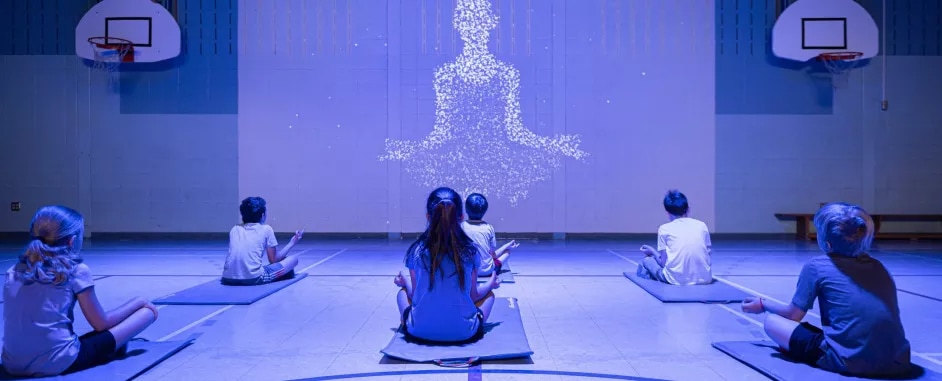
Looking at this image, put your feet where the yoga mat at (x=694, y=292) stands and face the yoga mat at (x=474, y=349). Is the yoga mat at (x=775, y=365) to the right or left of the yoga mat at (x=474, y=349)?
left

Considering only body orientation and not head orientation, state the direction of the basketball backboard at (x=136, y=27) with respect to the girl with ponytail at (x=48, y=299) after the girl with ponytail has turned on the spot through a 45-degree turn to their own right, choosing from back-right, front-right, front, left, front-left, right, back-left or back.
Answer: left

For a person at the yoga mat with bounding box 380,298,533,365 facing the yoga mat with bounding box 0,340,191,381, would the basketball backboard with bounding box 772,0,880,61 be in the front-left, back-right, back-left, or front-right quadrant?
back-right

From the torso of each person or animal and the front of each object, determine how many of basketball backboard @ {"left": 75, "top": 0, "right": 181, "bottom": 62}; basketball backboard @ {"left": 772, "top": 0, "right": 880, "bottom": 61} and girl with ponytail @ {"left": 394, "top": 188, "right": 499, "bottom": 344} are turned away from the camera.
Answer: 1

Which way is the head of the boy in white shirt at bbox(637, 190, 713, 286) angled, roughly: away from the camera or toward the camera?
away from the camera

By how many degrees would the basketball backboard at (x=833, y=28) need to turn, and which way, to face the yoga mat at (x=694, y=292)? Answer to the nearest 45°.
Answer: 0° — it already faces it

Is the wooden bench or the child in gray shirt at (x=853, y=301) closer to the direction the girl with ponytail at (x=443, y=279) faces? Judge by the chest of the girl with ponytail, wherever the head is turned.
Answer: the wooden bench

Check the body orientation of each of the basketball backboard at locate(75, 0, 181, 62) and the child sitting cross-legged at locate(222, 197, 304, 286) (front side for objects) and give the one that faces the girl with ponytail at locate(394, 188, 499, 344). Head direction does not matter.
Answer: the basketball backboard

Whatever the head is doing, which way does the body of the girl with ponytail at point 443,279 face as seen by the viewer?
away from the camera

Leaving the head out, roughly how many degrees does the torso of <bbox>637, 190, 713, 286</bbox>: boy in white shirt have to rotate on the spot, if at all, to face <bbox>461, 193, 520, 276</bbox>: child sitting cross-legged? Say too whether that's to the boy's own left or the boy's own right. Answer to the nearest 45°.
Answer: approximately 45° to the boy's own left

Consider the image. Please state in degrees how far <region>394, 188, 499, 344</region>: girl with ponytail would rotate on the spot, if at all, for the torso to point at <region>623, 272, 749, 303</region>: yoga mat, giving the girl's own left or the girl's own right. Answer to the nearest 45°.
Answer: approximately 45° to the girl's own right

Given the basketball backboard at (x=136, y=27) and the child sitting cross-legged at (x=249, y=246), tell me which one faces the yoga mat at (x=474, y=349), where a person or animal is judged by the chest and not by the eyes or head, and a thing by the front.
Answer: the basketball backboard

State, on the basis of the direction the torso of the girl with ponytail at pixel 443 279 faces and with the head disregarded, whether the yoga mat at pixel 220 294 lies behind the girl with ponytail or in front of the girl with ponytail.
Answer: in front

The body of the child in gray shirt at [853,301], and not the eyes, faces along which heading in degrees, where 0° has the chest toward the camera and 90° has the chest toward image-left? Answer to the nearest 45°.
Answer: approximately 135°

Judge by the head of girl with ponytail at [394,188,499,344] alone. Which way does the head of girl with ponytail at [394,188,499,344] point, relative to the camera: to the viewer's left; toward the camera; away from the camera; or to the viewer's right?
away from the camera

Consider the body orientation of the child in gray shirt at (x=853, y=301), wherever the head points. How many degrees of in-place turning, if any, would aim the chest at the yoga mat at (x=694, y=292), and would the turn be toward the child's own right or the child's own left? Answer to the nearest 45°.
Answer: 0° — they already face it

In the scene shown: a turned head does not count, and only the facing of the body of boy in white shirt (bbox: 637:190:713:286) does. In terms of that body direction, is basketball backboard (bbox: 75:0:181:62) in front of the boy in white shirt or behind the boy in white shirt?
in front
